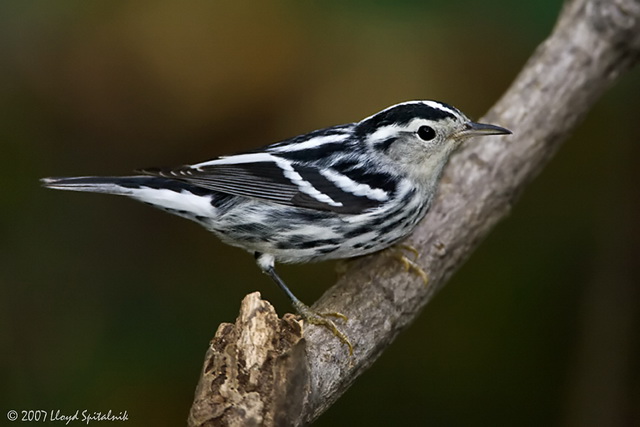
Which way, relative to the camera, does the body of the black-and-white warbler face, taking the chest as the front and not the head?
to the viewer's right
